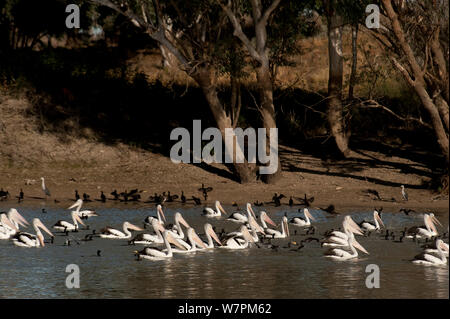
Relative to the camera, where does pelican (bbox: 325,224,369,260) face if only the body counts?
to the viewer's right

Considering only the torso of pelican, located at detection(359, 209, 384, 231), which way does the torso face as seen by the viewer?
to the viewer's right

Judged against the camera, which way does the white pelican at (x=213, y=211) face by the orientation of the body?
to the viewer's right

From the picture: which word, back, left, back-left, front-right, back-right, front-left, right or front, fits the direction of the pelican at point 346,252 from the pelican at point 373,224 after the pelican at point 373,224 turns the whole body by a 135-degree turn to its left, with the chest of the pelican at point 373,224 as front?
back-left

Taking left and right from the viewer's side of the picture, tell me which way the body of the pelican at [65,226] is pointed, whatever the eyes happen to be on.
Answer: facing to the right of the viewer

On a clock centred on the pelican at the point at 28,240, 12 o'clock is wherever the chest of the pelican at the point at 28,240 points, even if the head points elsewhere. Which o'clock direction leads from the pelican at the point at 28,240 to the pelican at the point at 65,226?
the pelican at the point at 65,226 is roughly at 10 o'clock from the pelican at the point at 28,240.

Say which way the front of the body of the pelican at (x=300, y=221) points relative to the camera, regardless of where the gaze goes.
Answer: to the viewer's right
